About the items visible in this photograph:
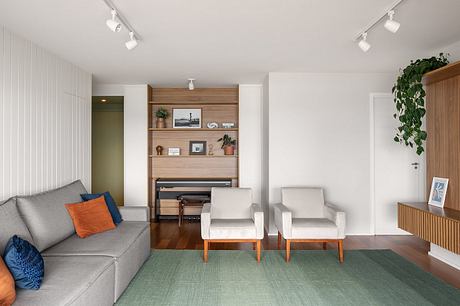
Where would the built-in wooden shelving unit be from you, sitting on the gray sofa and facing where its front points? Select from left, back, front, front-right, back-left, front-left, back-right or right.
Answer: left

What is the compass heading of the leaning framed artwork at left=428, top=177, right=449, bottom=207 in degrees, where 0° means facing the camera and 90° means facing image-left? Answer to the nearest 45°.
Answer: approximately 45°

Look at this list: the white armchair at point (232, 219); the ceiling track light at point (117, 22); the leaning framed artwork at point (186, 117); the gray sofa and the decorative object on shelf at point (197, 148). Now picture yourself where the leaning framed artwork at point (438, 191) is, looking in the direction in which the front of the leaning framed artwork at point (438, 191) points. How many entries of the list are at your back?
0

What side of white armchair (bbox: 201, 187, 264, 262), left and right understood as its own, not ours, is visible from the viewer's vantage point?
front

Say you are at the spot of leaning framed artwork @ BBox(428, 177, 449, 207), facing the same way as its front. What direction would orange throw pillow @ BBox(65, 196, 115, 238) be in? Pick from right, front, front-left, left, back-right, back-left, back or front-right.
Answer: front

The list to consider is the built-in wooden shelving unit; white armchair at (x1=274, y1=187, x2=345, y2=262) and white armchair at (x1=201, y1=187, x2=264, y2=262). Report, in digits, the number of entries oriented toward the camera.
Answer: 3

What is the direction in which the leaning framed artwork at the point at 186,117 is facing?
toward the camera

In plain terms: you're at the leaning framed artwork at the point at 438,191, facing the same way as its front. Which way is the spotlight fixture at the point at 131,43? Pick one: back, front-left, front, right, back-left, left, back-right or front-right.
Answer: front

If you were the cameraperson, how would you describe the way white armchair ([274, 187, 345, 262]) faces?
facing the viewer

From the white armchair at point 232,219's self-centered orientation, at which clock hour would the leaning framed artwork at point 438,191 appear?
The leaning framed artwork is roughly at 9 o'clock from the white armchair.

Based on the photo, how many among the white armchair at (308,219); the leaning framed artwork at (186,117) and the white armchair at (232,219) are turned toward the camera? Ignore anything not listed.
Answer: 3

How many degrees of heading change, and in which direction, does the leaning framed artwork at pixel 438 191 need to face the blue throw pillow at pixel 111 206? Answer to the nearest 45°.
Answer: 0° — it already faces it

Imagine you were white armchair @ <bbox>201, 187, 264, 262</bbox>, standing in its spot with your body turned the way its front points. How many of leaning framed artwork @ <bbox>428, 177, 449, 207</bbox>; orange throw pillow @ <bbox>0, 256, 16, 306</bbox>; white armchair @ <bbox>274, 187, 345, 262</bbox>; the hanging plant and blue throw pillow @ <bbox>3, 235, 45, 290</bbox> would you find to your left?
3
